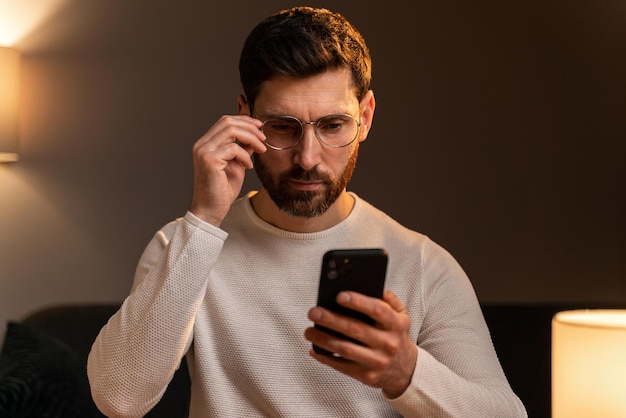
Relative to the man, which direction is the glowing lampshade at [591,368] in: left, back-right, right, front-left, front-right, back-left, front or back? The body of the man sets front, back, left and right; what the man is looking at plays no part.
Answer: left

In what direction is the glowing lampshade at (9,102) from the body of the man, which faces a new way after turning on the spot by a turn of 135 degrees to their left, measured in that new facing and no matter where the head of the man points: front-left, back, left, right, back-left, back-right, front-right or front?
left

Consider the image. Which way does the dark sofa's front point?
toward the camera
